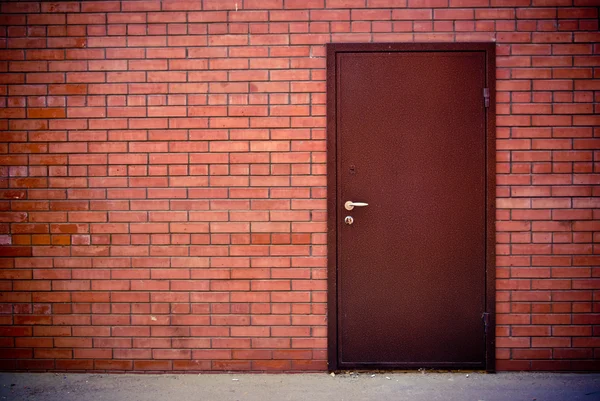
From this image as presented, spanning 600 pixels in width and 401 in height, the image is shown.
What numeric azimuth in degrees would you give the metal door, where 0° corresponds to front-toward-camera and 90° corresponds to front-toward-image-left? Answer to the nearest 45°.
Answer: approximately 0°
